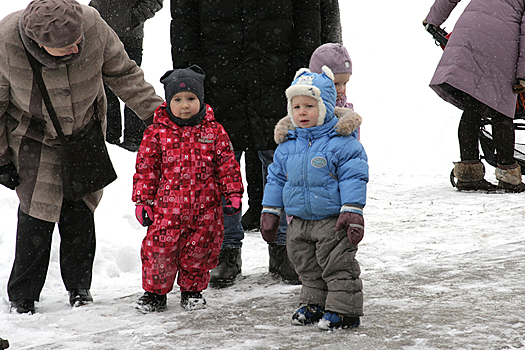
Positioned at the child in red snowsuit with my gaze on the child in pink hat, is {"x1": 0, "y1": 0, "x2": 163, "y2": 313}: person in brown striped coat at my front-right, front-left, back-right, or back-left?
back-left

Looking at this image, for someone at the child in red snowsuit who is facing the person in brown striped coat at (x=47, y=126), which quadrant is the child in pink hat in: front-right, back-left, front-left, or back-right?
back-right

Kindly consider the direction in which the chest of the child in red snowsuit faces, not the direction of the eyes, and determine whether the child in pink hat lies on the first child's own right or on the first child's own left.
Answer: on the first child's own left

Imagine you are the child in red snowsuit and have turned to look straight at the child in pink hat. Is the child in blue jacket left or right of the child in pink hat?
right

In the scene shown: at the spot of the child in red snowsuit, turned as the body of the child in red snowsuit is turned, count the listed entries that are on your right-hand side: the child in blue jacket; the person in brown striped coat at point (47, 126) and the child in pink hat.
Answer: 1

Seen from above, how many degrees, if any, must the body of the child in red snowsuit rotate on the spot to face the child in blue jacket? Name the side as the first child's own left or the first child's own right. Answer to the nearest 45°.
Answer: approximately 45° to the first child's own left

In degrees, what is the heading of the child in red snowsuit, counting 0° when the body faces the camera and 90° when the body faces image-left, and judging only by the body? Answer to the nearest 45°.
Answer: approximately 0°
